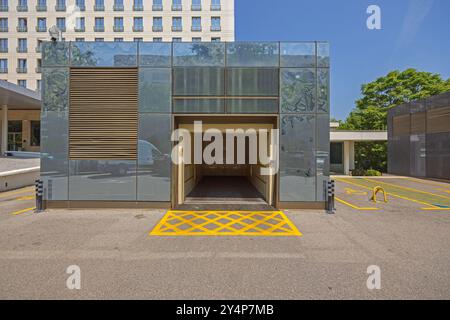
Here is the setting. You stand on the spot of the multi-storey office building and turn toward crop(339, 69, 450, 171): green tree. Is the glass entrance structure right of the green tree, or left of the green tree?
right

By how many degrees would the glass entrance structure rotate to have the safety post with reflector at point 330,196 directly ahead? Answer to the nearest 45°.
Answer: approximately 90° to its left

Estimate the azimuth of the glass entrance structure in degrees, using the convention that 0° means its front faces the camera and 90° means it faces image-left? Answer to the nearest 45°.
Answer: approximately 0°

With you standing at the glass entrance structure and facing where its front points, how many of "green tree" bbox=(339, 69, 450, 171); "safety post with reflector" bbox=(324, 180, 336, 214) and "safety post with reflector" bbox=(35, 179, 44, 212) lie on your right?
1

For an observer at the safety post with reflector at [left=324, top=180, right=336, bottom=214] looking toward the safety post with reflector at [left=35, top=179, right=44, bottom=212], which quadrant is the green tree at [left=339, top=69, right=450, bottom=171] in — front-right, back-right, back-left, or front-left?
back-right

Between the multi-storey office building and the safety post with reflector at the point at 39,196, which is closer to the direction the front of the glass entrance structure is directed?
the safety post with reflector

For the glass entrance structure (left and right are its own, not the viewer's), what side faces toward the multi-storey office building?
back

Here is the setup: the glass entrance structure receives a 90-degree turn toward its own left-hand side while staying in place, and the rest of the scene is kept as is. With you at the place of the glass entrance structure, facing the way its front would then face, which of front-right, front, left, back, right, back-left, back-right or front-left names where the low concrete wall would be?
back-left

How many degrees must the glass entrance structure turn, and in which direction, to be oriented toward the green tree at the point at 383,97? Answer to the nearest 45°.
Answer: approximately 135° to its left

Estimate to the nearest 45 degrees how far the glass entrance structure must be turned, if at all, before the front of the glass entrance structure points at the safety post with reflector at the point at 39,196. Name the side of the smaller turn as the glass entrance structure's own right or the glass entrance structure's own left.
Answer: approximately 90° to the glass entrance structure's own right
